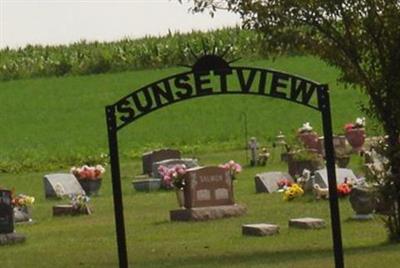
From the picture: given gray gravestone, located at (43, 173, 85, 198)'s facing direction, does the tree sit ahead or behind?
ahead

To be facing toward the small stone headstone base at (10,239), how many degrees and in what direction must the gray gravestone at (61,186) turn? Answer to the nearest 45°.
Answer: approximately 45° to its right

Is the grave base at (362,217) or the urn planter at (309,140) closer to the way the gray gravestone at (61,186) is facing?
the grave base

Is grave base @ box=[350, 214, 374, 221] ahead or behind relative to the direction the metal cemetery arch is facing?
behind

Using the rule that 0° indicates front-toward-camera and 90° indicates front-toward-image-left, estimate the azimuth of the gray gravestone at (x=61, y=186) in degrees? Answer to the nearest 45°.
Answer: approximately 315°

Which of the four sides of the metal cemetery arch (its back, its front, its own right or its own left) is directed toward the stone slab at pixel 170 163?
back

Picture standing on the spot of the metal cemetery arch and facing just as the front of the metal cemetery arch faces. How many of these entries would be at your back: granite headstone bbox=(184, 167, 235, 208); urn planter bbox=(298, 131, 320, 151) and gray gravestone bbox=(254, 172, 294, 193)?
3

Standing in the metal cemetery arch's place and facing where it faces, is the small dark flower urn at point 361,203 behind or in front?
behind

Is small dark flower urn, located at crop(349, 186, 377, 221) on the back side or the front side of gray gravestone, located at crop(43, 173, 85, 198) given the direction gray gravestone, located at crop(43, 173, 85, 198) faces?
on the front side

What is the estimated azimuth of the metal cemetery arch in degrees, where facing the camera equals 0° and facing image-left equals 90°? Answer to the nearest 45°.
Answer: approximately 0°
